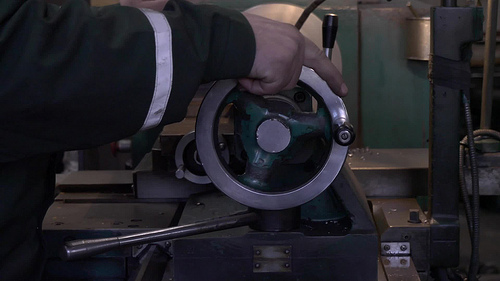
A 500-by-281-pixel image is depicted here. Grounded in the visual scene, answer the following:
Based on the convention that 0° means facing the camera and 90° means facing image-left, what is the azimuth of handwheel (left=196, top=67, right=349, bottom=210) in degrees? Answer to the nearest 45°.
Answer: approximately 0°
